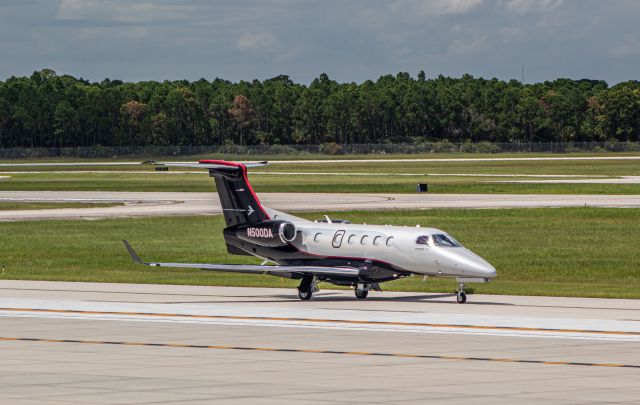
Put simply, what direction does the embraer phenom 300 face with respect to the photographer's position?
facing the viewer and to the right of the viewer
